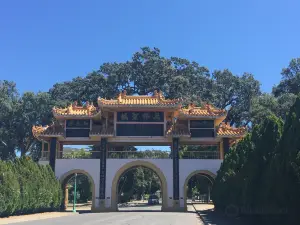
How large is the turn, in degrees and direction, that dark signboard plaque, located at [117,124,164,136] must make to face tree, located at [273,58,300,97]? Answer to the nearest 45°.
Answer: approximately 135° to its left

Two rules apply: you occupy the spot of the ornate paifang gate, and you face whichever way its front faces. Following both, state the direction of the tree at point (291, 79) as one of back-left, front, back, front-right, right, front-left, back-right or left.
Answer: back-left

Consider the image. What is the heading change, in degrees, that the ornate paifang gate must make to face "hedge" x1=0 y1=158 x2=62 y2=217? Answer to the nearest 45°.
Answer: approximately 45° to its right

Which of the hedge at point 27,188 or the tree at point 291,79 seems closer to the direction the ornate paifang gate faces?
the hedge

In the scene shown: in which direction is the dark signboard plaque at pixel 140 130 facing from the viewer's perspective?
toward the camera

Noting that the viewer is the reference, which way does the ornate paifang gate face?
facing the viewer

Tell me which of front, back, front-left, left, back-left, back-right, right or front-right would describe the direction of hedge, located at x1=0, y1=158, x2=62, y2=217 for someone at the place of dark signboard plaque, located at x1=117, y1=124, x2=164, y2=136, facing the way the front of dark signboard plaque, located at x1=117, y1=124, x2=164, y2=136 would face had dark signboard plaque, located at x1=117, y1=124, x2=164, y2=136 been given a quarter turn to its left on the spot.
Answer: back-right
